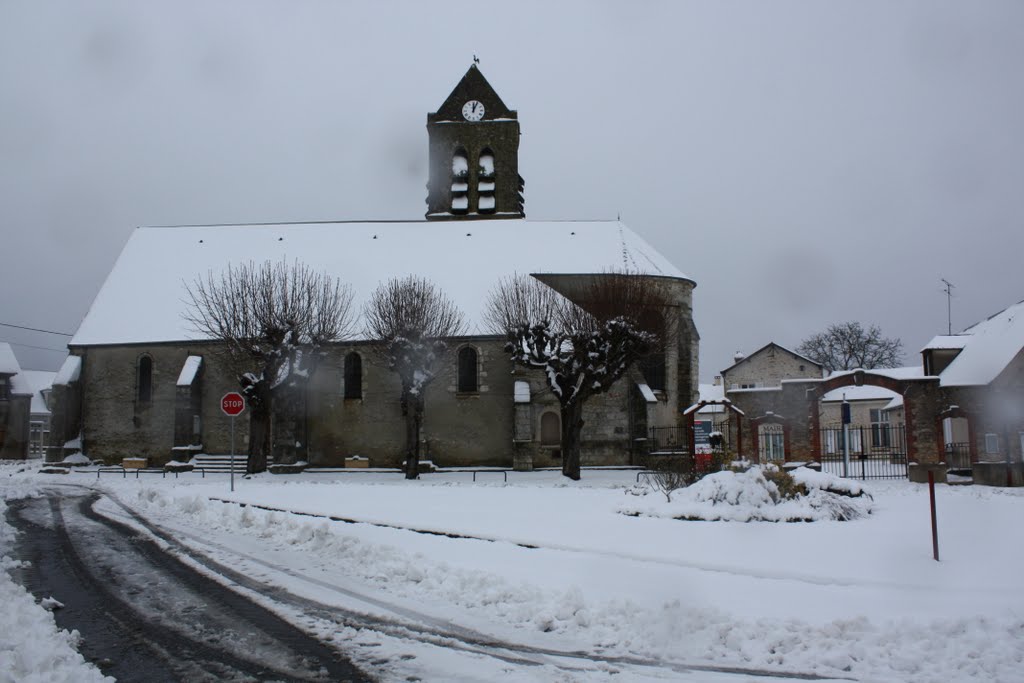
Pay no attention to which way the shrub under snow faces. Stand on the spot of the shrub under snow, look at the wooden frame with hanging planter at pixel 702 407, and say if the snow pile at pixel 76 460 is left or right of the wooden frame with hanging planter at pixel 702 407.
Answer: left

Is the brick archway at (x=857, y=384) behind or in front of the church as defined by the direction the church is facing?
behind

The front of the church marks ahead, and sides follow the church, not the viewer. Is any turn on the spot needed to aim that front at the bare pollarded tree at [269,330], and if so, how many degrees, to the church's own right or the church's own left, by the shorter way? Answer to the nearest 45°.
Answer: approximately 45° to the church's own right

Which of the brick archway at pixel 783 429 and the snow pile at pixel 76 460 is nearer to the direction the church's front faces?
the snow pile

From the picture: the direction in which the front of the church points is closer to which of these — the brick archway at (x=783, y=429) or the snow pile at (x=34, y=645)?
the snow pile

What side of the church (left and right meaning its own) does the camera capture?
left

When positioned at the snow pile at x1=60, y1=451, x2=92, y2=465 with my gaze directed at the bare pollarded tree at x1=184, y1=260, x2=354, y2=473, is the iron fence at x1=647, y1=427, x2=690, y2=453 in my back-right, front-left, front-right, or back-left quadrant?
front-left

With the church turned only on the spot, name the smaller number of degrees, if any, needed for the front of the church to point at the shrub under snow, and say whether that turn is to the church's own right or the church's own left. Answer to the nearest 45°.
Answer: approximately 90° to the church's own left

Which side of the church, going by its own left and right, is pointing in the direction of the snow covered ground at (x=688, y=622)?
left
